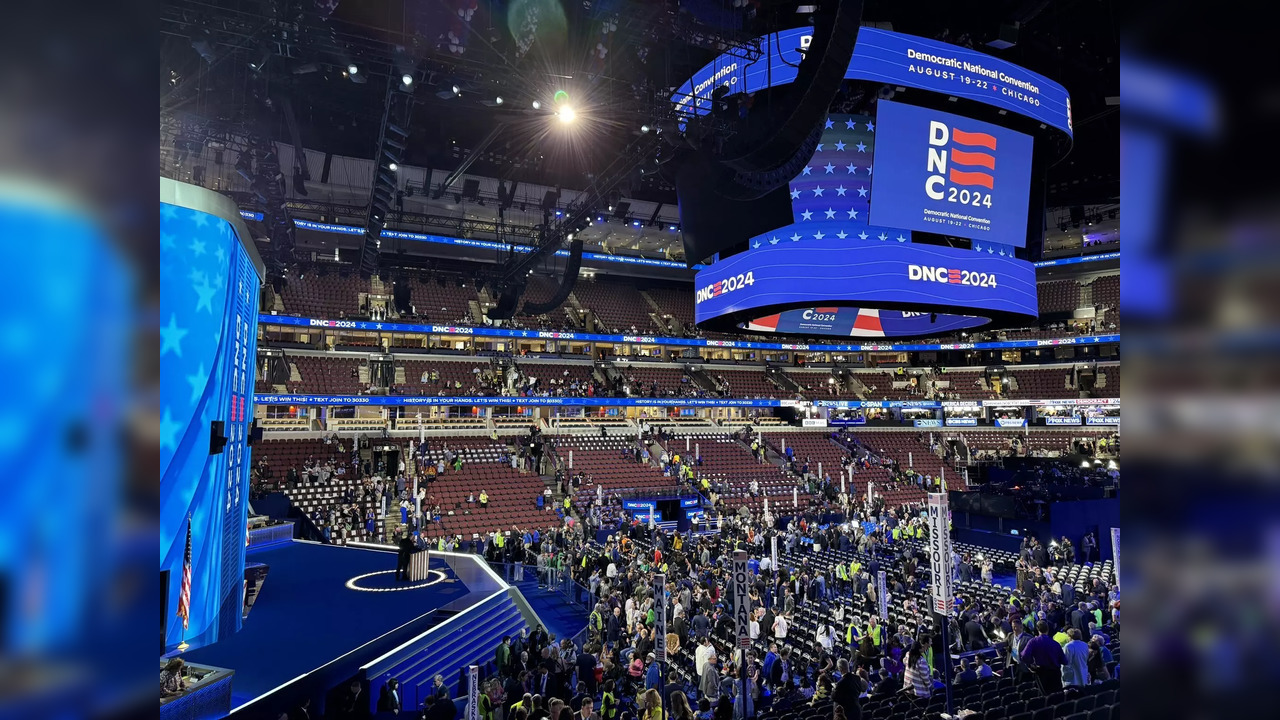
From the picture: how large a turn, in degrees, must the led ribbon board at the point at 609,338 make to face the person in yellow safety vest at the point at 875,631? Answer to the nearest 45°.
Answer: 0° — it already faces them

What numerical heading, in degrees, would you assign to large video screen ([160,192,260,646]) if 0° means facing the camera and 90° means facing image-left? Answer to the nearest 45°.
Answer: approximately 315°

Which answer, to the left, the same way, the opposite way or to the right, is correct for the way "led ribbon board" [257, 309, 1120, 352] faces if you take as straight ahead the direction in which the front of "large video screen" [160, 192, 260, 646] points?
to the right

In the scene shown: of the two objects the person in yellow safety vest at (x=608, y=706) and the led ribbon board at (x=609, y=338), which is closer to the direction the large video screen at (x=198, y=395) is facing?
the person in yellow safety vest

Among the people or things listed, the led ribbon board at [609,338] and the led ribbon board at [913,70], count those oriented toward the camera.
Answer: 2

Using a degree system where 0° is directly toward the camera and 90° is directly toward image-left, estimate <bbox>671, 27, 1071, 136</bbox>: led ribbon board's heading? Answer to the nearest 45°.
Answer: approximately 0°
